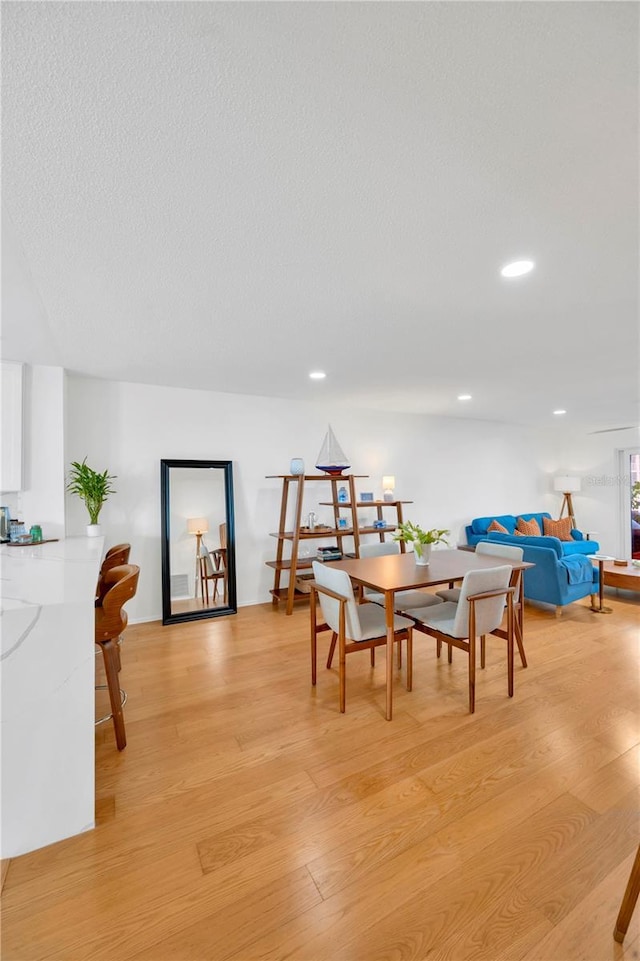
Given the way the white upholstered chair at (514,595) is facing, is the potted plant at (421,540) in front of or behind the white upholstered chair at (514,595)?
in front

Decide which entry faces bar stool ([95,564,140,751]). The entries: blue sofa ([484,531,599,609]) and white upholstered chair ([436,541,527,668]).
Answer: the white upholstered chair

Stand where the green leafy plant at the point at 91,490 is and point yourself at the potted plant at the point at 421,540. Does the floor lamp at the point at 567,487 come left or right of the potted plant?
left
